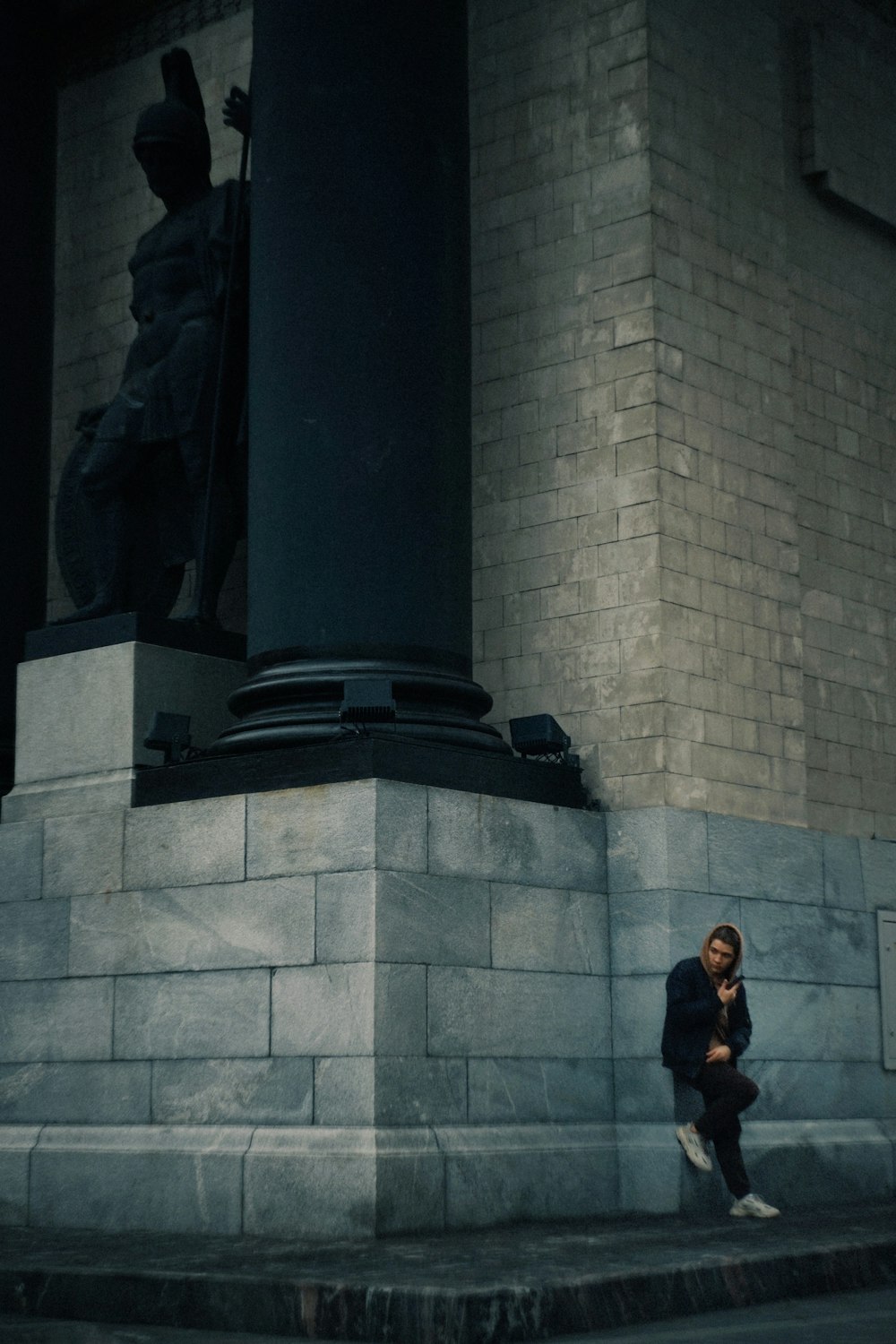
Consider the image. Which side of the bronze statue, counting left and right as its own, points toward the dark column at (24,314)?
right

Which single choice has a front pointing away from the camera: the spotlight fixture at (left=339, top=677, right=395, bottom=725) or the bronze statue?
the spotlight fixture

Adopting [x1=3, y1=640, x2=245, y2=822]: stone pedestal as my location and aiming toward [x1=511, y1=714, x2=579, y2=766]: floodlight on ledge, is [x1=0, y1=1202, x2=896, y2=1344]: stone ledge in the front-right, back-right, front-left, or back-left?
front-right

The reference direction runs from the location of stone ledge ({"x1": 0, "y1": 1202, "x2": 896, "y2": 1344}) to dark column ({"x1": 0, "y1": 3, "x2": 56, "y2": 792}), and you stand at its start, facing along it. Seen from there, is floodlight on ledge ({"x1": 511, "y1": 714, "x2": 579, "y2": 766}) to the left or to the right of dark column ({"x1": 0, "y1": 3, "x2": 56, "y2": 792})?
right

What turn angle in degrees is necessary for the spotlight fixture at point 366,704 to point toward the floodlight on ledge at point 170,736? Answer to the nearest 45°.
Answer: approximately 45° to its left

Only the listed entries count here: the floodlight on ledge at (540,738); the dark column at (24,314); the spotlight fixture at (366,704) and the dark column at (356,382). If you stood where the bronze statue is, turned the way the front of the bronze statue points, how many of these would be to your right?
1

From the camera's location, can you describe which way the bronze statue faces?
facing the viewer and to the left of the viewer

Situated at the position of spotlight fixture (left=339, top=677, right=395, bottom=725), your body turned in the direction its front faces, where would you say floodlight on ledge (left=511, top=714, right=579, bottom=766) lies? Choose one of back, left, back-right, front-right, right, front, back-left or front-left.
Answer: front-right

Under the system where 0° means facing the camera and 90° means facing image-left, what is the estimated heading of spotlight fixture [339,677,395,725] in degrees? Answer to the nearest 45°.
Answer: approximately 180°

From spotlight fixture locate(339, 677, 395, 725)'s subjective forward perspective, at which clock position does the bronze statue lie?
The bronze statue is roughly at 11 o'clock from the spotlight fixture.

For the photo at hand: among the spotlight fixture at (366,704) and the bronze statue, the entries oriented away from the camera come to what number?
1

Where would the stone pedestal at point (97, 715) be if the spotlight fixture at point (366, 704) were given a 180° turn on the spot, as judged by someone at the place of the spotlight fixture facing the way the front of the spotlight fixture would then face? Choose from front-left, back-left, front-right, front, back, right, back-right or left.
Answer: back-right

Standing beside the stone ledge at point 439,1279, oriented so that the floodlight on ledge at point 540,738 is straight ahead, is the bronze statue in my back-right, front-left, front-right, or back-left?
front-left
